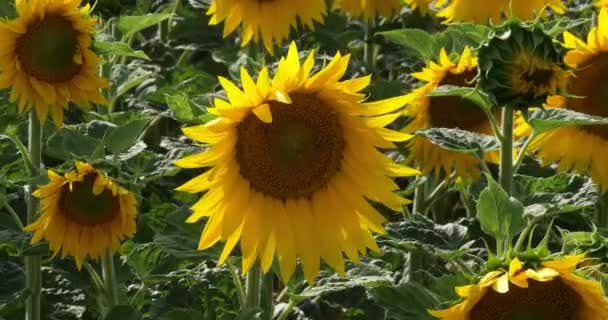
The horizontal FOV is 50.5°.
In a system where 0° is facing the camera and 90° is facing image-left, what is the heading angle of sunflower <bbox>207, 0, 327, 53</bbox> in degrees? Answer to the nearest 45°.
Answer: approximately 0°

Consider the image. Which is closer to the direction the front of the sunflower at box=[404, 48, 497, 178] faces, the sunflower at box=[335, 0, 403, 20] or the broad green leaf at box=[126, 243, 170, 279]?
the broad green leaf

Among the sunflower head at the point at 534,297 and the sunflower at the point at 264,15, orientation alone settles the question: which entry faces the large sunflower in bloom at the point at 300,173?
the sunflower

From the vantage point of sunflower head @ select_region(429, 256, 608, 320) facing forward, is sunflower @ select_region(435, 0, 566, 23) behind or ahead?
behind

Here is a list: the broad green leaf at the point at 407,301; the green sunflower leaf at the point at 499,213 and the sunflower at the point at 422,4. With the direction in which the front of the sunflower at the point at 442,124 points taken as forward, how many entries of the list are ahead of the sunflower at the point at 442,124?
2

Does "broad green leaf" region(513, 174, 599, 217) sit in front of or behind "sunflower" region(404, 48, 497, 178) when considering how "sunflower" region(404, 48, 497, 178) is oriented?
in front

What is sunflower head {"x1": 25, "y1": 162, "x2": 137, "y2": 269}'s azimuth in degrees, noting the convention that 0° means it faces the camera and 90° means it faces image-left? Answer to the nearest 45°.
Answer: approximately 0°
